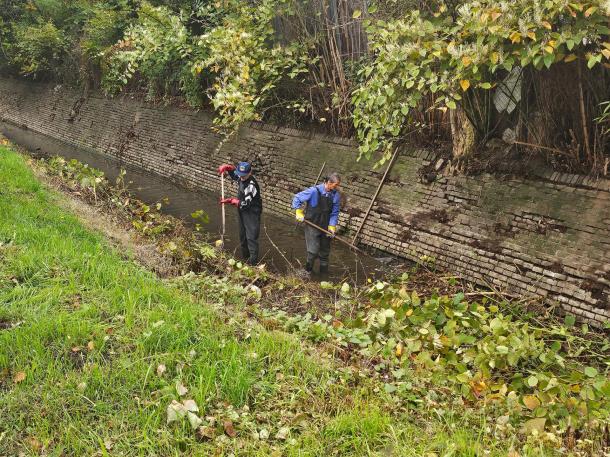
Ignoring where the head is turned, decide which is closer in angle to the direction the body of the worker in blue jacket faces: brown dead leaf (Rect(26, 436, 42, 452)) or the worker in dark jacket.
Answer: the brown dead leaf

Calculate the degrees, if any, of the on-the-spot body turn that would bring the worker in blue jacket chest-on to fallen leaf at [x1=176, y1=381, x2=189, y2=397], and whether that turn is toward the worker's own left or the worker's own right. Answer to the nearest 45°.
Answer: approximately 45° to the worker's own right

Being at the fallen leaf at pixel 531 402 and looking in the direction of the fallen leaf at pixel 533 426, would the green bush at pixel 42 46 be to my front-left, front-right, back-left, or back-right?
back-right

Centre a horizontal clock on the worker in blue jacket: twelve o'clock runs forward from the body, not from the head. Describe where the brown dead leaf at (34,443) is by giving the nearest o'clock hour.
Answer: The brown dead leaf is roughly at 2 o'clock from the worker in blue jacket.

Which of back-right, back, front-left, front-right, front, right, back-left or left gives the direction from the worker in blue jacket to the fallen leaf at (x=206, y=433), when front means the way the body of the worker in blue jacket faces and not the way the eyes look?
front-right

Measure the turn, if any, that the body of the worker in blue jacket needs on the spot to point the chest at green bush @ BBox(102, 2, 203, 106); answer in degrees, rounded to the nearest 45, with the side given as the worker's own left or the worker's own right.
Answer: approximately 180°

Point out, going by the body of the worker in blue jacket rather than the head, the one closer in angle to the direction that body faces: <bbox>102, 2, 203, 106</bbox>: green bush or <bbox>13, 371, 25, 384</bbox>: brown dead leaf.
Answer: the brown dead leaf
